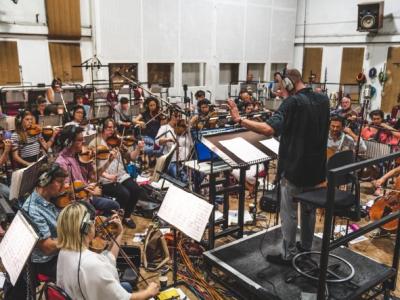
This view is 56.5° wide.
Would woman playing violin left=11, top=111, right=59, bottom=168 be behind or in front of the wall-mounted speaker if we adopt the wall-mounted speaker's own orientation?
in front

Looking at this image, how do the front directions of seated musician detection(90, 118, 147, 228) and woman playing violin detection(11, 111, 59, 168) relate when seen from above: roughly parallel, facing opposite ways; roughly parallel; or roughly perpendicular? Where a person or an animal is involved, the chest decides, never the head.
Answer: roughly parallel

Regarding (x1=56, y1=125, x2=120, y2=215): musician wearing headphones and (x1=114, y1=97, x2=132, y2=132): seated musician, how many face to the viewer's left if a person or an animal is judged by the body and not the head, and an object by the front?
0

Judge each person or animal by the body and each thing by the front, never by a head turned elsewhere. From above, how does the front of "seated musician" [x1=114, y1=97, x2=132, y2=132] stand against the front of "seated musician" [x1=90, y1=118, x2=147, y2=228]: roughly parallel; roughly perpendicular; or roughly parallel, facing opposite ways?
roughly parallel

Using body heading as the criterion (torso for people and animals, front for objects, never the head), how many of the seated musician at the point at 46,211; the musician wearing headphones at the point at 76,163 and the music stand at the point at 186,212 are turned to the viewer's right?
2

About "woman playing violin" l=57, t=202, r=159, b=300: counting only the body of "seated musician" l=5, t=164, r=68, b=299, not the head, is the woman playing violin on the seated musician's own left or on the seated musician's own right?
on the seated musician's own right

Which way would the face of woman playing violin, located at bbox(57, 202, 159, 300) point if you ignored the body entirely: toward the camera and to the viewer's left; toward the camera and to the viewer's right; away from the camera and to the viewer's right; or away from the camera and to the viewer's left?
away from the camera and to the viewer's right

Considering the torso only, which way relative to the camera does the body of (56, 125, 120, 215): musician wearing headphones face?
to the viewer's right

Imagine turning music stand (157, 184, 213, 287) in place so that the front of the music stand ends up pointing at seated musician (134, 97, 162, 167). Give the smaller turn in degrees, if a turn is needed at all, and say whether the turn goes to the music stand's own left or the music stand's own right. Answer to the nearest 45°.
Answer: approximately 135° to the music stand's own right

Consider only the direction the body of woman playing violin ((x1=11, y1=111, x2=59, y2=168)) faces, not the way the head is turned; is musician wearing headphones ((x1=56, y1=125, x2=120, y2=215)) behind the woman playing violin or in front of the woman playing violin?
in front

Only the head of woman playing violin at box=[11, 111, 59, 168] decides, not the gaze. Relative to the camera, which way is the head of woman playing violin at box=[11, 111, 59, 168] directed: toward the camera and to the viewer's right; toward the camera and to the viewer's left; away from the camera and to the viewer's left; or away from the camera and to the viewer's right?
toward the camera and to the viewer's right

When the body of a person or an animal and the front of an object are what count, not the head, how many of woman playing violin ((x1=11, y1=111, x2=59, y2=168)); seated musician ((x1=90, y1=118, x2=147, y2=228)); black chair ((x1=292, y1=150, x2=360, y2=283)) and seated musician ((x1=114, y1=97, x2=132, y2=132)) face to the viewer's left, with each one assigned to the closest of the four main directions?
1

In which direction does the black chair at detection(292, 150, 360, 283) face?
to the viewer's left

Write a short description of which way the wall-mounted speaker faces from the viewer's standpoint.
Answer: facing the viewer and to the left of the viewer

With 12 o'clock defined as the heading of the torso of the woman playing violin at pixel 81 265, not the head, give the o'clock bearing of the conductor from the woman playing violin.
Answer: The conductor is roughly at 1 o'clock from the woman playing violin.

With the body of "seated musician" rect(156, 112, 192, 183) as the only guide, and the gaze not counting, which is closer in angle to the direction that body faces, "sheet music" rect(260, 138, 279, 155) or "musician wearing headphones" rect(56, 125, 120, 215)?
the sheet music

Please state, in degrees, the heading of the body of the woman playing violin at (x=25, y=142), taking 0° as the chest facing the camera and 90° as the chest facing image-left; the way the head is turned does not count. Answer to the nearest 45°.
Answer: approximately 315°

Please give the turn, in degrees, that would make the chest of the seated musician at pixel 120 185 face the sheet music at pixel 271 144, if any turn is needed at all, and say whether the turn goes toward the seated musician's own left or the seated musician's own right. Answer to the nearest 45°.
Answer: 0° — they already face it
